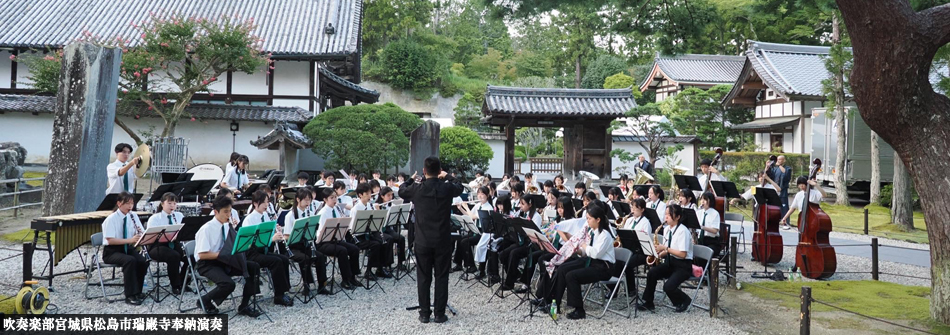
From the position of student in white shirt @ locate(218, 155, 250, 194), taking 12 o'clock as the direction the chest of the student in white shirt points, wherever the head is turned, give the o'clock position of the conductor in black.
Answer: The conductor in black is roughly at 1 o'clock from the student in white shirt.

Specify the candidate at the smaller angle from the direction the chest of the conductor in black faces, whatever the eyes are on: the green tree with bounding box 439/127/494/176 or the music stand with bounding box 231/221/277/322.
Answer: the green tree

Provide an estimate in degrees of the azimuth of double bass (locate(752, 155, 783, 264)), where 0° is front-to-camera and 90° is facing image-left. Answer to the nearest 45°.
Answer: approximately 45°

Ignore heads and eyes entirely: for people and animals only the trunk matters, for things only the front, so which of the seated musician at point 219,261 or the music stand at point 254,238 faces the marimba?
the music stand

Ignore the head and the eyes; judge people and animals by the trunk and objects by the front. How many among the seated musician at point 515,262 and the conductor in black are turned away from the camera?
1

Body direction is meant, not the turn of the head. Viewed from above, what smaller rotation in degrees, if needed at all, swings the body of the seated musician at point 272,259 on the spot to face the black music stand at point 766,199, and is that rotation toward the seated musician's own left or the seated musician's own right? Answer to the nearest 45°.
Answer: approximately 45° to the seated musician's own left

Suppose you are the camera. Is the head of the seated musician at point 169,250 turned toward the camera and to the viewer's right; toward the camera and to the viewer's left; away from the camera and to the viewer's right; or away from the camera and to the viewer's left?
toward the camera and to the viewer's right

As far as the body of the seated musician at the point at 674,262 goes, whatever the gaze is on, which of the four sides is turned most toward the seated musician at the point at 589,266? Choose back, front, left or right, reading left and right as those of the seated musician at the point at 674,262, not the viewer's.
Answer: front

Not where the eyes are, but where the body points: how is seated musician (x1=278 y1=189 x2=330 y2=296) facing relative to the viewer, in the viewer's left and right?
facing the viewer and to the right of the viewer

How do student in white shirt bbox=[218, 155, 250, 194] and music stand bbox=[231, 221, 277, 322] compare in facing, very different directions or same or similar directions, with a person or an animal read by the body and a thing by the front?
very different directions

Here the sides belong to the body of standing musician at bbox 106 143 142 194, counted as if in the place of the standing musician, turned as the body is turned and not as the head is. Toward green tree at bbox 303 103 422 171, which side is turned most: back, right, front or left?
left

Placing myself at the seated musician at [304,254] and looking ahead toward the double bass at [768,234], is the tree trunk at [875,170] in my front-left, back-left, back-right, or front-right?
front-left

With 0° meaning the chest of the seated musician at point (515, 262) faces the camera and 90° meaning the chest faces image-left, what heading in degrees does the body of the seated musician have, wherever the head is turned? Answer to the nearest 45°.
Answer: approximately 45°

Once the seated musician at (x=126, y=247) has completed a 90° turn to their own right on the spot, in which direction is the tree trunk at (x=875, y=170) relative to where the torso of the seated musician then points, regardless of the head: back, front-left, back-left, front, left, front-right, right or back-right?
back-left
